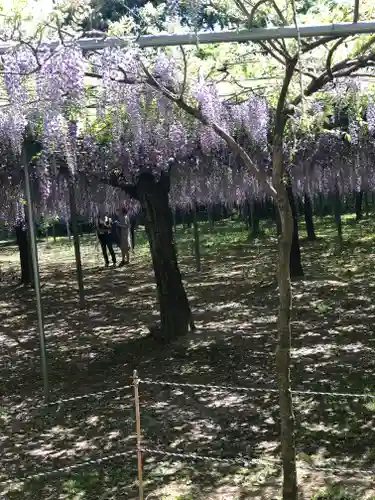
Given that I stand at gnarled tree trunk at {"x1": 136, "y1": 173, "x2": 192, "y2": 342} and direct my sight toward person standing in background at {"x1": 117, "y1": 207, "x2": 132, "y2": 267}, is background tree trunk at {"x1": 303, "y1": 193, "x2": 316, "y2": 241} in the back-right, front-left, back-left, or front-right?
front-right

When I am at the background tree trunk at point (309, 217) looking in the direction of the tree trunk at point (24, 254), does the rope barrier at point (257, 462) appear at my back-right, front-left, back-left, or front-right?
front-left

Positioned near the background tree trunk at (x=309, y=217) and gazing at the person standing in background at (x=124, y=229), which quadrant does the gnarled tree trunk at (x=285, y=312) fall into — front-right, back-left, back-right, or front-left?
front-left
